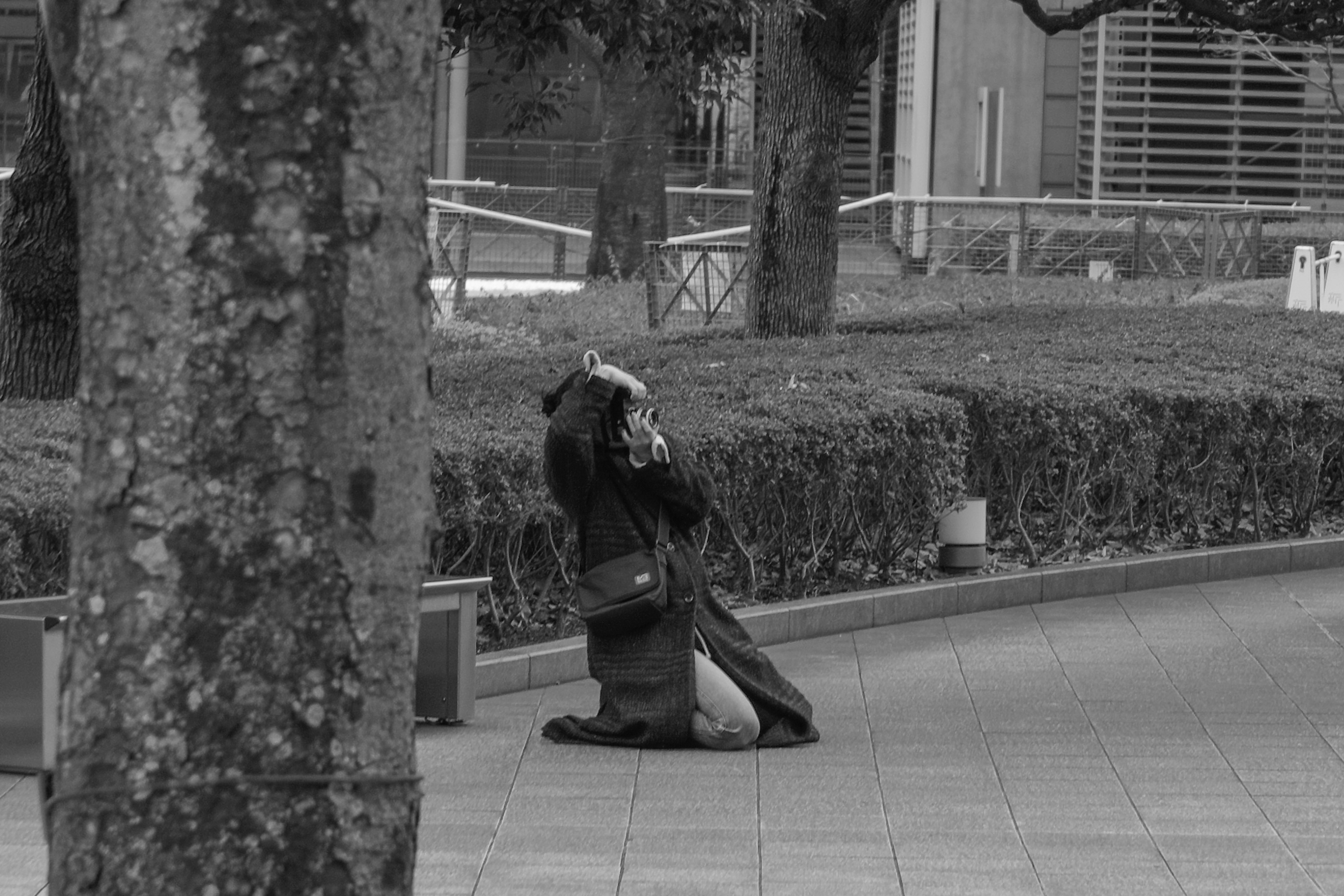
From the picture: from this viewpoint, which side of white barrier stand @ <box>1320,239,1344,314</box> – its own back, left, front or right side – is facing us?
front

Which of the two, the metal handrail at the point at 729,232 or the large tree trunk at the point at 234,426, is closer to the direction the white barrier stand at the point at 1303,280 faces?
the large tree trunk

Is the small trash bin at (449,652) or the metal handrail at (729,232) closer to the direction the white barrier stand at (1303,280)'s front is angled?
the small trash bin

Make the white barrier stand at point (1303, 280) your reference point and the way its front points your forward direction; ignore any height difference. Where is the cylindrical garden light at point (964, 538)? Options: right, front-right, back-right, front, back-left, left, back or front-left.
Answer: front

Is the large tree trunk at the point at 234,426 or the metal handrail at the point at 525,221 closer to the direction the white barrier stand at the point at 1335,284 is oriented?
the large tree trunk

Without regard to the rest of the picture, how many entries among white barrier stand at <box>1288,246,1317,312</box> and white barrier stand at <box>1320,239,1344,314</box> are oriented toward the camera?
2

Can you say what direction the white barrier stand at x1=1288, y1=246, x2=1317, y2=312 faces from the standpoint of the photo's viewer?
facing the viewer
